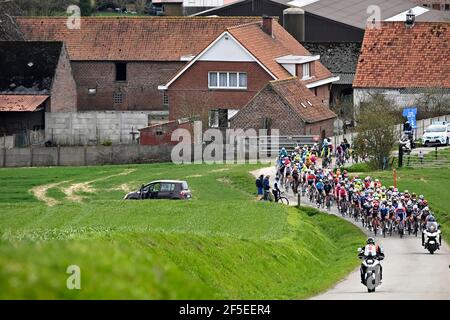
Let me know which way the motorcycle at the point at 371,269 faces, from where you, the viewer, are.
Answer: facing the viewer

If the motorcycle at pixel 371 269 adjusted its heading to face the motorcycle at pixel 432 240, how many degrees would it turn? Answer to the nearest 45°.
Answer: approximately 180°

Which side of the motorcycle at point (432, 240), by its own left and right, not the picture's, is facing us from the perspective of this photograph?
front

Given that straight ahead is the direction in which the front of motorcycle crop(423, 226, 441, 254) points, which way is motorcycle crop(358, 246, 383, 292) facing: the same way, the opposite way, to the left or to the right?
the same way

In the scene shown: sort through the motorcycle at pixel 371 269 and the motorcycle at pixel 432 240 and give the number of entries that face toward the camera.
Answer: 2

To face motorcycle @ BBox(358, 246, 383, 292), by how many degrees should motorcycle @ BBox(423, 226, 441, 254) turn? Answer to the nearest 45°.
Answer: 0° — it already faces it
